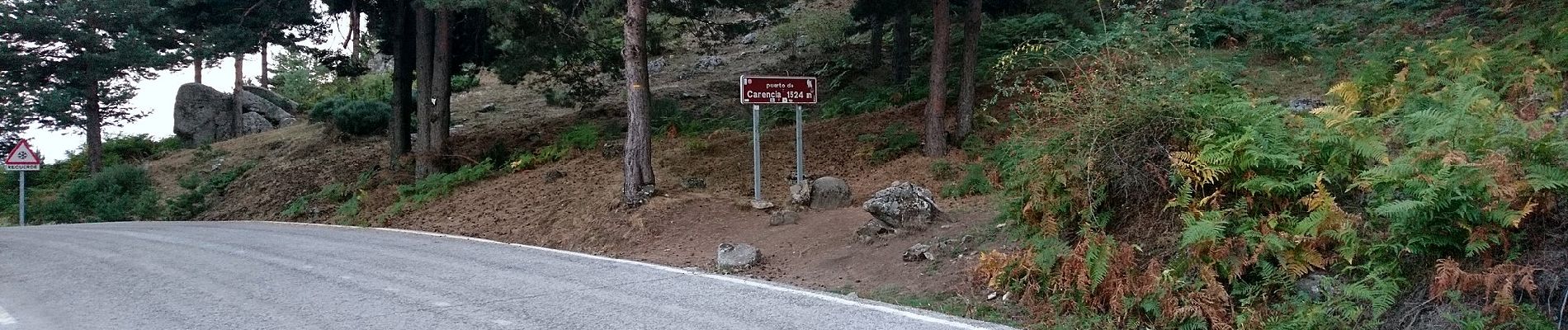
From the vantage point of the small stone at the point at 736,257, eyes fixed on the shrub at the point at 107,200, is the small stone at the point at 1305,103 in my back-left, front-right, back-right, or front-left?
back-right

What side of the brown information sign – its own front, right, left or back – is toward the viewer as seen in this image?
front

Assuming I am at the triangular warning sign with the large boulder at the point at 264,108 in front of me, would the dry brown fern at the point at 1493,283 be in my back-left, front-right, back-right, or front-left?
back-right

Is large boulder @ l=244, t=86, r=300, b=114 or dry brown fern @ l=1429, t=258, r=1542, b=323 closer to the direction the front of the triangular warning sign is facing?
the dry brown fern

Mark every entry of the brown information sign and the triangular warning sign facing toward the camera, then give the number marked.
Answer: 2

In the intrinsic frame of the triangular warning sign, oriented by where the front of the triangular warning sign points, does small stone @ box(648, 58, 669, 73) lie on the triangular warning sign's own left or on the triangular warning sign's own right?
on the triangular warning sign's own left

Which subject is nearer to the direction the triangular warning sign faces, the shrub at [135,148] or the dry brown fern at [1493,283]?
the dry brown fern

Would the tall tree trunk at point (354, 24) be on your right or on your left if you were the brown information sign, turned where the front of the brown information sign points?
on your right
